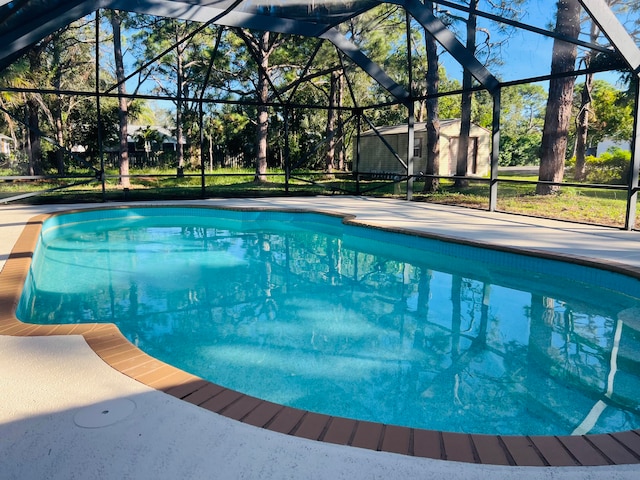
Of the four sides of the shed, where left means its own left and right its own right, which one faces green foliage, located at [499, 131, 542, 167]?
left

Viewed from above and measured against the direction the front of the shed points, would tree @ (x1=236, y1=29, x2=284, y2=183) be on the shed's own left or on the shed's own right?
on the shed's own right

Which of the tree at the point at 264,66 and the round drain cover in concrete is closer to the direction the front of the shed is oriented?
the round drain cover in concrete

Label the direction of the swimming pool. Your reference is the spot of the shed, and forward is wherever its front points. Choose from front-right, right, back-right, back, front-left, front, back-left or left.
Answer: front-right

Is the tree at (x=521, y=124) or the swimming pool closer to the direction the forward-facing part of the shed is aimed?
the swimming pool

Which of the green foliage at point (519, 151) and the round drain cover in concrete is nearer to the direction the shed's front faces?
the round drain cover in concrete

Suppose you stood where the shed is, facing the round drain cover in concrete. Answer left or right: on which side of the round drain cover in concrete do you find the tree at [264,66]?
right

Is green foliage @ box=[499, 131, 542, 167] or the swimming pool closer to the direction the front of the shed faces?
the swimming pool

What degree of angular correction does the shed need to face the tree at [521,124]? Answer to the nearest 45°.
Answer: approximately 135° to its left

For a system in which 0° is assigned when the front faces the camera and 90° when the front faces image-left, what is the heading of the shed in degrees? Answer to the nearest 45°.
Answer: approximately 315°

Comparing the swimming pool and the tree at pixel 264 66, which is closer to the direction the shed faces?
the swimming pool
